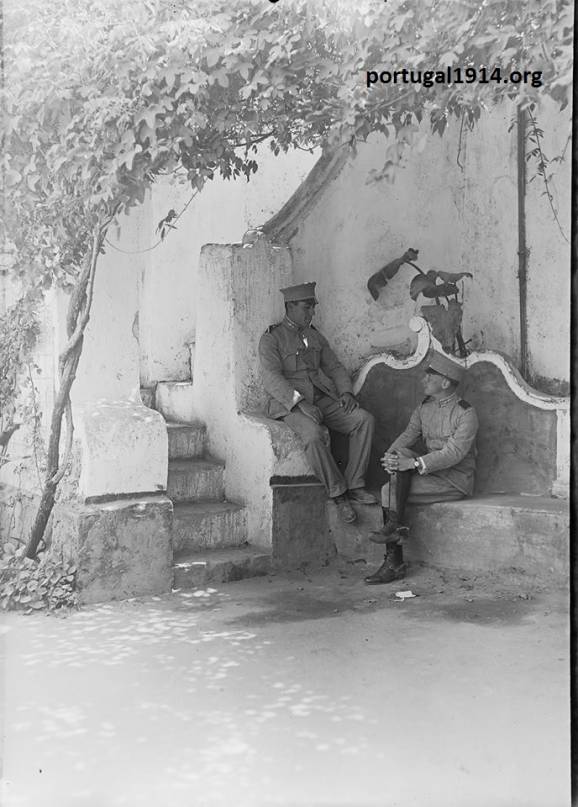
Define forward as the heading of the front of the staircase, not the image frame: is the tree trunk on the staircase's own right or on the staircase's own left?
on the staircase's own right

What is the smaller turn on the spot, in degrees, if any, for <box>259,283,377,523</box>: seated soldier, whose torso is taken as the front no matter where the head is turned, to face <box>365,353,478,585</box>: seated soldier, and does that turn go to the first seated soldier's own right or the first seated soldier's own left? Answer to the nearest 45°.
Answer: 0° — they already face them

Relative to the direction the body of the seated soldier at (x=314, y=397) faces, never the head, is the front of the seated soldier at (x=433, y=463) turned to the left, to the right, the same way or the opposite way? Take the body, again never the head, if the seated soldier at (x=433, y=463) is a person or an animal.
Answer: to the right

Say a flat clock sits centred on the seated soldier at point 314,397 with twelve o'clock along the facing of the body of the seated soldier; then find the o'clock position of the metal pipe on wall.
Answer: The metal pipe on wall is roughly at 11 o'clock from the seated soldier.

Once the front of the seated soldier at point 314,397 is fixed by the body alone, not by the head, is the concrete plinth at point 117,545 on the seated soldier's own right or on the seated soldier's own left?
on the seated soldier's own right

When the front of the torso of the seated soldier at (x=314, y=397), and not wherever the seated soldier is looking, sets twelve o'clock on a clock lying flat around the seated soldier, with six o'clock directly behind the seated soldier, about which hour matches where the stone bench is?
The stone bench is roughly at 11 o'clock from the seated soldier.

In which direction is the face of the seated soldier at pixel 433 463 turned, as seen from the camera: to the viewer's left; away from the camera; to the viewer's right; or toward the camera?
to the viewer's left

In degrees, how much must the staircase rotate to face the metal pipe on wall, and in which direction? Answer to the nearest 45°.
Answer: approximately 45° to its left
